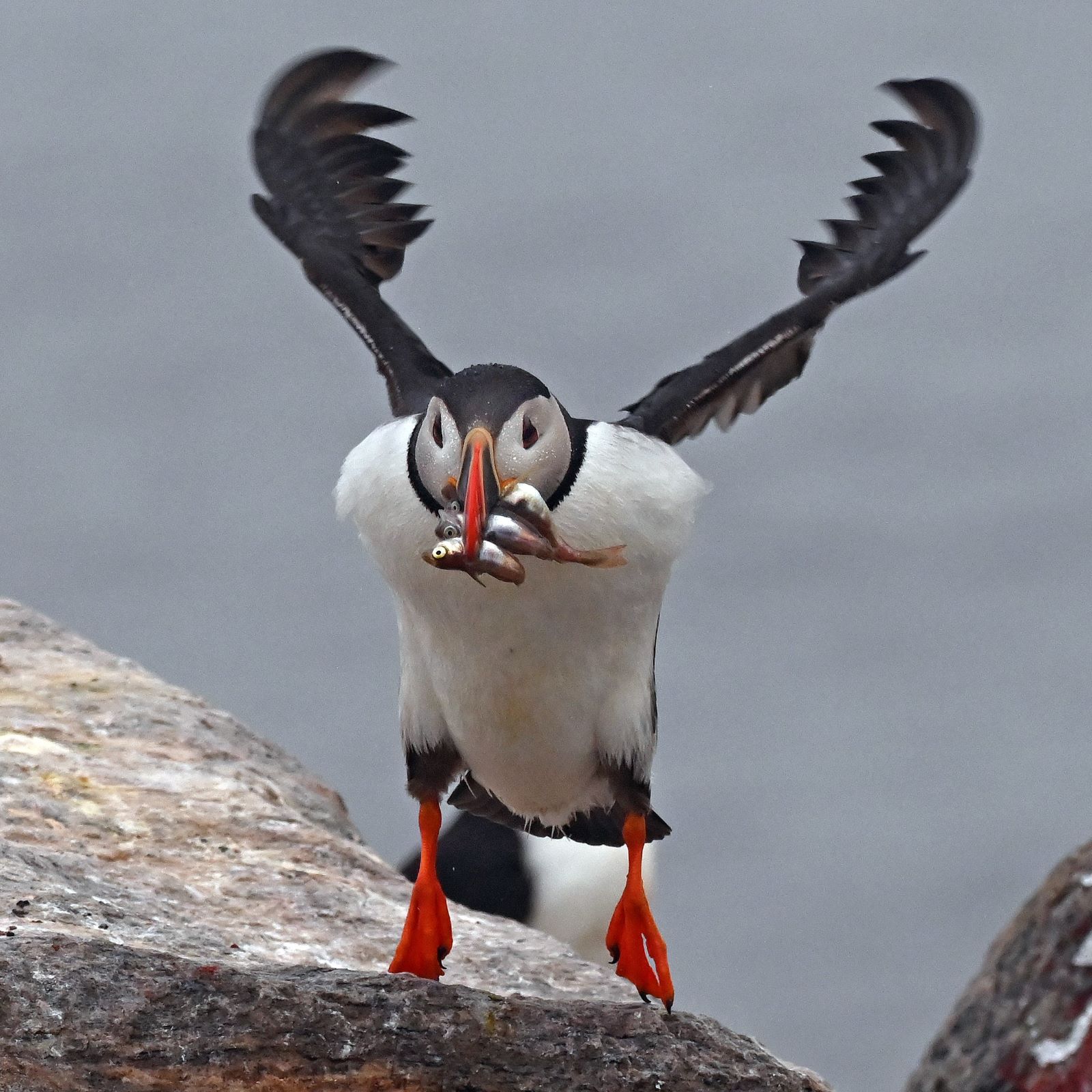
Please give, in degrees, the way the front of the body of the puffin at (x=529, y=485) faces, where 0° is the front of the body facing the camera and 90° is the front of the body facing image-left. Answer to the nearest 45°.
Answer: approximately 0°

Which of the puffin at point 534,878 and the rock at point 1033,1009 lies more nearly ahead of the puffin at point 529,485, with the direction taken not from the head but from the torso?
the rock

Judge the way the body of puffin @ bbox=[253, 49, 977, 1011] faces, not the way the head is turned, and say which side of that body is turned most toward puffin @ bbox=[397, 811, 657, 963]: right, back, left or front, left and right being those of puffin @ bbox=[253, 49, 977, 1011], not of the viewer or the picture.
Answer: back

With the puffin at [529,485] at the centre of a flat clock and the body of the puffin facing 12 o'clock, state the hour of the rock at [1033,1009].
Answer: The rock is roughly at 9 o'clock from the puffin.
